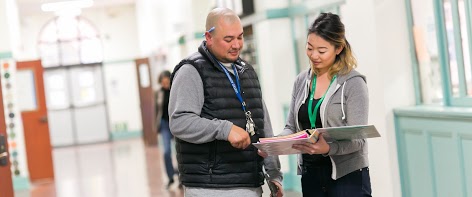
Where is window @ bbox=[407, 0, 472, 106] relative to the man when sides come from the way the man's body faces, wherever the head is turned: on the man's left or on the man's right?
on the man's left

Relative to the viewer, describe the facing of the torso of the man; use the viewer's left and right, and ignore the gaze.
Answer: facing the viewer and to the right of the viewer

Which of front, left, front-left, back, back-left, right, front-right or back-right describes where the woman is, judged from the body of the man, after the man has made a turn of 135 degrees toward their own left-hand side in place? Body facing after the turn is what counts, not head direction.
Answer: right

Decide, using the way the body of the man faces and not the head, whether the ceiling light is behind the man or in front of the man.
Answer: behind

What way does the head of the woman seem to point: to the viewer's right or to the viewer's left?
to the viewer's left

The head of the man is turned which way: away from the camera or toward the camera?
toward the camera

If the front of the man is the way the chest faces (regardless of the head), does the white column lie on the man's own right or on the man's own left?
on the man's own left

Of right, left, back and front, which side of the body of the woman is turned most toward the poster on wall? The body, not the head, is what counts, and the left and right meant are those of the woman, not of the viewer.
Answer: right

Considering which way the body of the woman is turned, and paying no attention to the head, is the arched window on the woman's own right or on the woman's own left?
on the woman's own right

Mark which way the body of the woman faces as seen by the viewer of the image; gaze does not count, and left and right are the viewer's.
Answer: facing the viewer and to the left of the viewer

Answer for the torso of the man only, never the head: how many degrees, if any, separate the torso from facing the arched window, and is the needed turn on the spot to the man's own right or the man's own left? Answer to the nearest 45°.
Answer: approximately 135° to the man's own left

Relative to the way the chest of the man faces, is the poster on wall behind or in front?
behind

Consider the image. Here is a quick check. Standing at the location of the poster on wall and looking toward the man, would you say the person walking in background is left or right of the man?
left

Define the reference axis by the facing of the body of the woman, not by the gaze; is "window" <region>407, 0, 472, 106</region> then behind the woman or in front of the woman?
behind

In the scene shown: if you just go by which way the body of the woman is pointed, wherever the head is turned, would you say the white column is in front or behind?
behind
